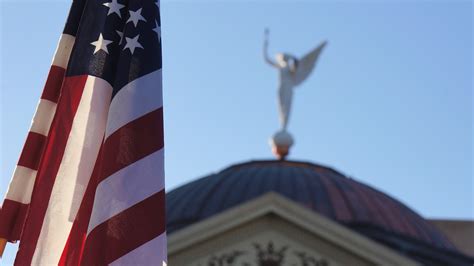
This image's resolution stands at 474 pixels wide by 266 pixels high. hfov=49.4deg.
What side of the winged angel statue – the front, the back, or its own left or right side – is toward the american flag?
left

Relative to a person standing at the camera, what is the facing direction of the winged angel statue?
facing to the left of the viewer
